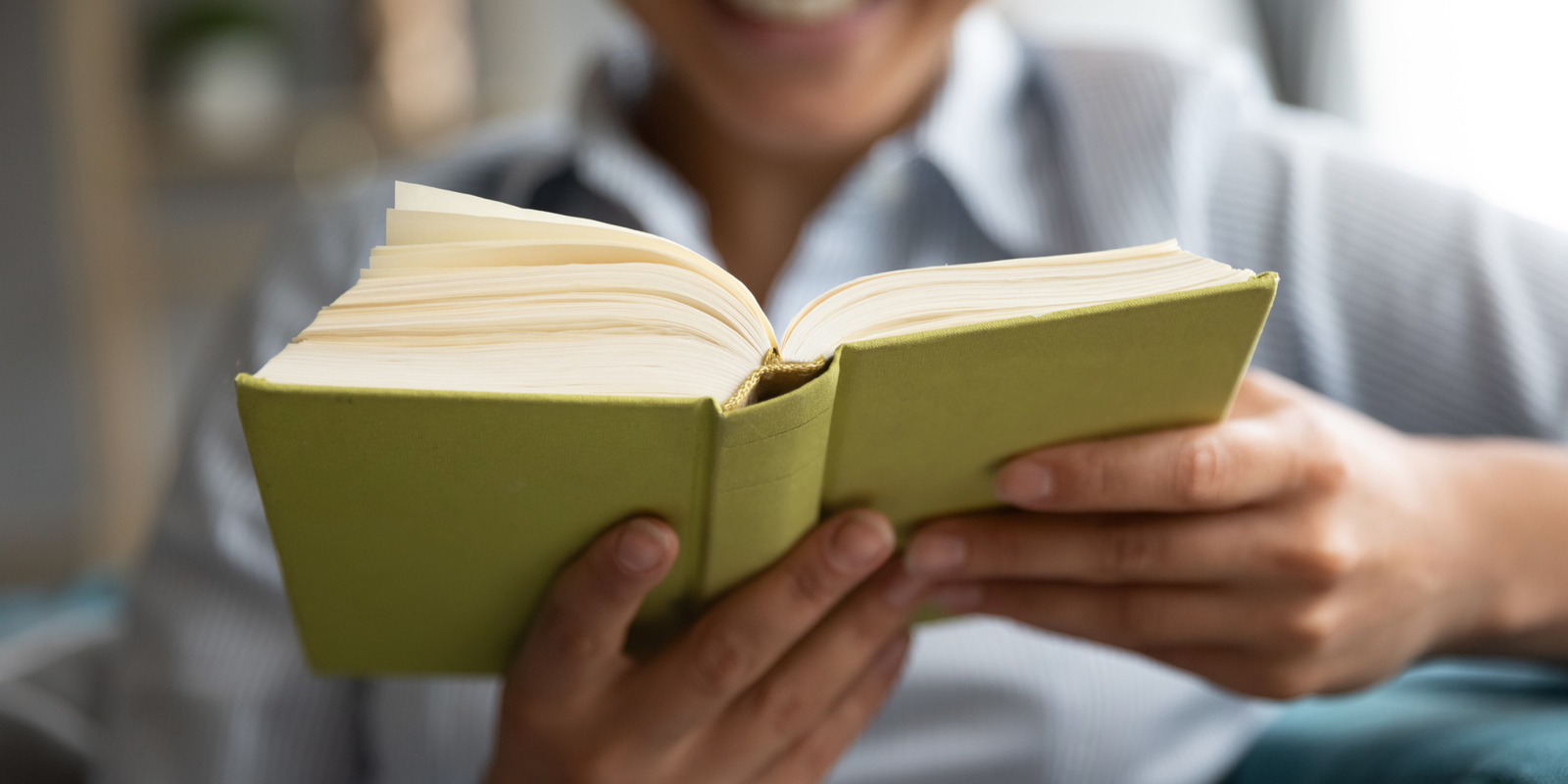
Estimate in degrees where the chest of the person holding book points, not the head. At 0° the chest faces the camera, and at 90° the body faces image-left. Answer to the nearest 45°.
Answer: approximately 0°
